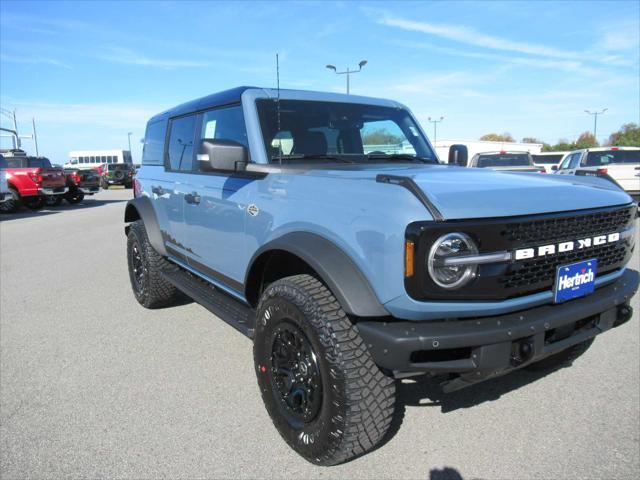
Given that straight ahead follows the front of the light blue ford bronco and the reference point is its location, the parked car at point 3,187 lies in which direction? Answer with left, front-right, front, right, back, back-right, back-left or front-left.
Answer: back

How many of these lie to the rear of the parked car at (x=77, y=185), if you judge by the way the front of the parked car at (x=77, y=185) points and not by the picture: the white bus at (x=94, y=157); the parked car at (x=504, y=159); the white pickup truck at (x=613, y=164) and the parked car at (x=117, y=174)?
2

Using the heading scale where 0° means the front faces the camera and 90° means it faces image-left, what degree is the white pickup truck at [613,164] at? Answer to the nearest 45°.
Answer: approximately 135°

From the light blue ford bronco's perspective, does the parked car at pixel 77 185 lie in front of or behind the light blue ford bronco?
behind

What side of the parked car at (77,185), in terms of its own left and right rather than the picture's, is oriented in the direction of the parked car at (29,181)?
left

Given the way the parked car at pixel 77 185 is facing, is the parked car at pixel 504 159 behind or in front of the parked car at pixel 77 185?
behind

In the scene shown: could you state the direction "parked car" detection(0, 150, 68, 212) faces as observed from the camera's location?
facing away from the viewer and to the left of the viewer

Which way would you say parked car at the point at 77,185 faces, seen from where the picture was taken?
facing away from the viewer and to the left of the viewer

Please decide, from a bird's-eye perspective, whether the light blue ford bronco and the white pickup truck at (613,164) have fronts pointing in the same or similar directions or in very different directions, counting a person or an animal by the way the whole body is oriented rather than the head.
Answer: very different directions
